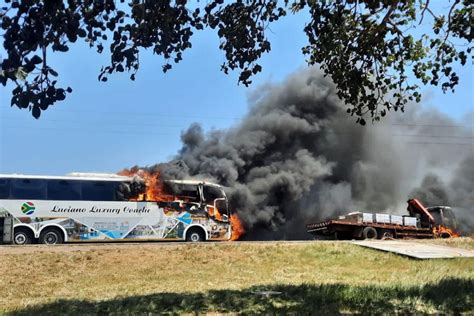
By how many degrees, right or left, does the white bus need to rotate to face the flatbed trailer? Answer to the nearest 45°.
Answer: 0° — it already faces it

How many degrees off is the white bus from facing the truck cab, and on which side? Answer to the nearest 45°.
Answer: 0° — it already faces it

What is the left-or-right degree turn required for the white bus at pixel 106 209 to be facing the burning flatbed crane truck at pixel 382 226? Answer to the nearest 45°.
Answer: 0° — it already faces it

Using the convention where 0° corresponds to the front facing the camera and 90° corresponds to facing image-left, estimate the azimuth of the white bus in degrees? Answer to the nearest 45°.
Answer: approximately 270°
